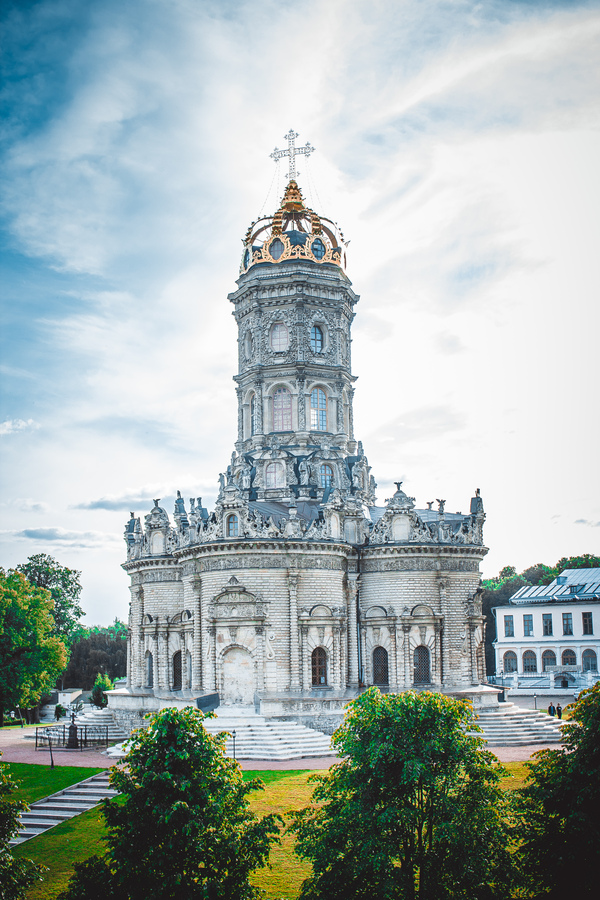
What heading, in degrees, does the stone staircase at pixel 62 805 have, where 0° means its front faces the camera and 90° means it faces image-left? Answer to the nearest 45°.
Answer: approximately 45°

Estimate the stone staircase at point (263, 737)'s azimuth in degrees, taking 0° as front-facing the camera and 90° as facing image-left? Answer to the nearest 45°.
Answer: approximately 0°

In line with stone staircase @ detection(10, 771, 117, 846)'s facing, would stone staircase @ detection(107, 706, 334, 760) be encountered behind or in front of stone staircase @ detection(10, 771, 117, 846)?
behind

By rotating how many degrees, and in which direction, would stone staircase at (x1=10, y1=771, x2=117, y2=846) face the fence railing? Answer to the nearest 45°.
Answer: approximately 135° to its right

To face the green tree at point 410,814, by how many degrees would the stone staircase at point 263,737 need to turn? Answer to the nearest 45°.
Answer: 0° — it already faces it

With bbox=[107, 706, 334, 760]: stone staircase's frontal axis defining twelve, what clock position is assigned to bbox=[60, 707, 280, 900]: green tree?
The green tree is roughly at 12 o'clock from the stone staircase.

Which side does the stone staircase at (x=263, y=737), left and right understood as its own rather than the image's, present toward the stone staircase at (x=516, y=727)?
left

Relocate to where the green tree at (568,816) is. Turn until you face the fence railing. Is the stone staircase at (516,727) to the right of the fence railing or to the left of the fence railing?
right

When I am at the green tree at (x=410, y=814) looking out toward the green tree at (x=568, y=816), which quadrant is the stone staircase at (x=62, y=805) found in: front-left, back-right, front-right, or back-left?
back-left
